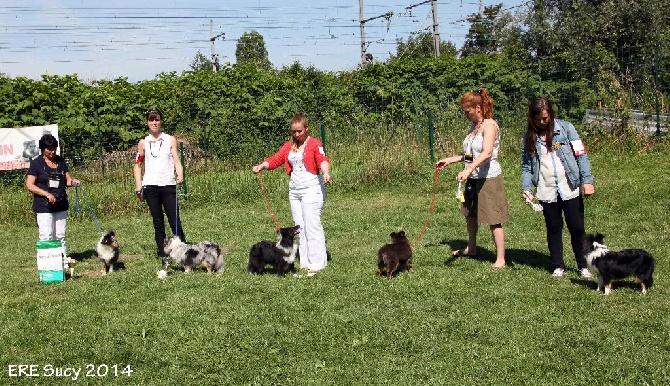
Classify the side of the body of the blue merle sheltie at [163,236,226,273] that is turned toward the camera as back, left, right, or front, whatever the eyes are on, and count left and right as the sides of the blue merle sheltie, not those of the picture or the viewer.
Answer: left

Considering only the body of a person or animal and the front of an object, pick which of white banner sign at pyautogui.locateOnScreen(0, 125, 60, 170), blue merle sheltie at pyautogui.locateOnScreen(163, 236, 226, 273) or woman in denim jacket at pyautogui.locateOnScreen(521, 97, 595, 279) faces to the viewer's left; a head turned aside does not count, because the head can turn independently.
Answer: the blue merle sheltie

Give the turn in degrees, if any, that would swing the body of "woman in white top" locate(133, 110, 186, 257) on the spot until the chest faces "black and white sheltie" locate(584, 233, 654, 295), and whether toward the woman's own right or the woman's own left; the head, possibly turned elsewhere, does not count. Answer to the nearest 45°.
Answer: approximately 45° to the woman's own left

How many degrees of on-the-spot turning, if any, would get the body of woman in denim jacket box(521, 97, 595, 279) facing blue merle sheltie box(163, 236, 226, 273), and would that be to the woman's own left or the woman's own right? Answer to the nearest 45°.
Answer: approximately 90° to the woman's own right

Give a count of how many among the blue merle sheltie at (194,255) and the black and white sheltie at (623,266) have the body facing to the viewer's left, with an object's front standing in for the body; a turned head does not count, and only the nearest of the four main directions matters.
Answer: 2

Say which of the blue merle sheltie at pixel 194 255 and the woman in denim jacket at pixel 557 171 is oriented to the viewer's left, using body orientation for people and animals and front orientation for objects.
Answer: the blue merle sheltie

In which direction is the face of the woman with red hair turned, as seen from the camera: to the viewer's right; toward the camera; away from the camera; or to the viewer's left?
to the viewer's left

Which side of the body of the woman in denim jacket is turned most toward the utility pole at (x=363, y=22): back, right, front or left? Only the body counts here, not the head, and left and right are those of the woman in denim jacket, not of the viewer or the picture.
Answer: back

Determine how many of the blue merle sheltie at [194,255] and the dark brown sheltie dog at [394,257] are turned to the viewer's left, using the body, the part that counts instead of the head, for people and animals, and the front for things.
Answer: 1

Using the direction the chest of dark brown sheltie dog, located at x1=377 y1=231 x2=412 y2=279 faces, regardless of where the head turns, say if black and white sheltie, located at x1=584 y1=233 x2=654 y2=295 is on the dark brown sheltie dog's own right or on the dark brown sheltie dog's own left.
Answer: on the dark brown sheltie dog's own right

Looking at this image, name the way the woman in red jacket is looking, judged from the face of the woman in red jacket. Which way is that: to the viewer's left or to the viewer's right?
to the viewer's left

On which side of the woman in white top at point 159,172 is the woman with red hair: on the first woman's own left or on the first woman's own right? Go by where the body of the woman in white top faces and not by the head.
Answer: on the first woman's own left

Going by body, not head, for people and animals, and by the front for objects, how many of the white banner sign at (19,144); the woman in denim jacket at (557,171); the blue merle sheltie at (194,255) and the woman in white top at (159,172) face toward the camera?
3

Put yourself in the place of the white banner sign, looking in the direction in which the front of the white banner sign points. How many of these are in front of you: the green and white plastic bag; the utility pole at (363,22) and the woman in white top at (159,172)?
2

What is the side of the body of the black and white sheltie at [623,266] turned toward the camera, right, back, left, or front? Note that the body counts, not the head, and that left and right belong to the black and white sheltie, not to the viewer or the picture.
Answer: left

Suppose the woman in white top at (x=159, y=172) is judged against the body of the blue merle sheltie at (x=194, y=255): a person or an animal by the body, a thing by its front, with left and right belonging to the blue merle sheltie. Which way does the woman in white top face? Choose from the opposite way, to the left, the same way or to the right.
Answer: to the left
